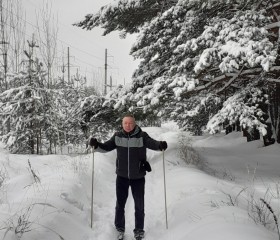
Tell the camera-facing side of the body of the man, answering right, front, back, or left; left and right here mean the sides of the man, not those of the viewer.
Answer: front
